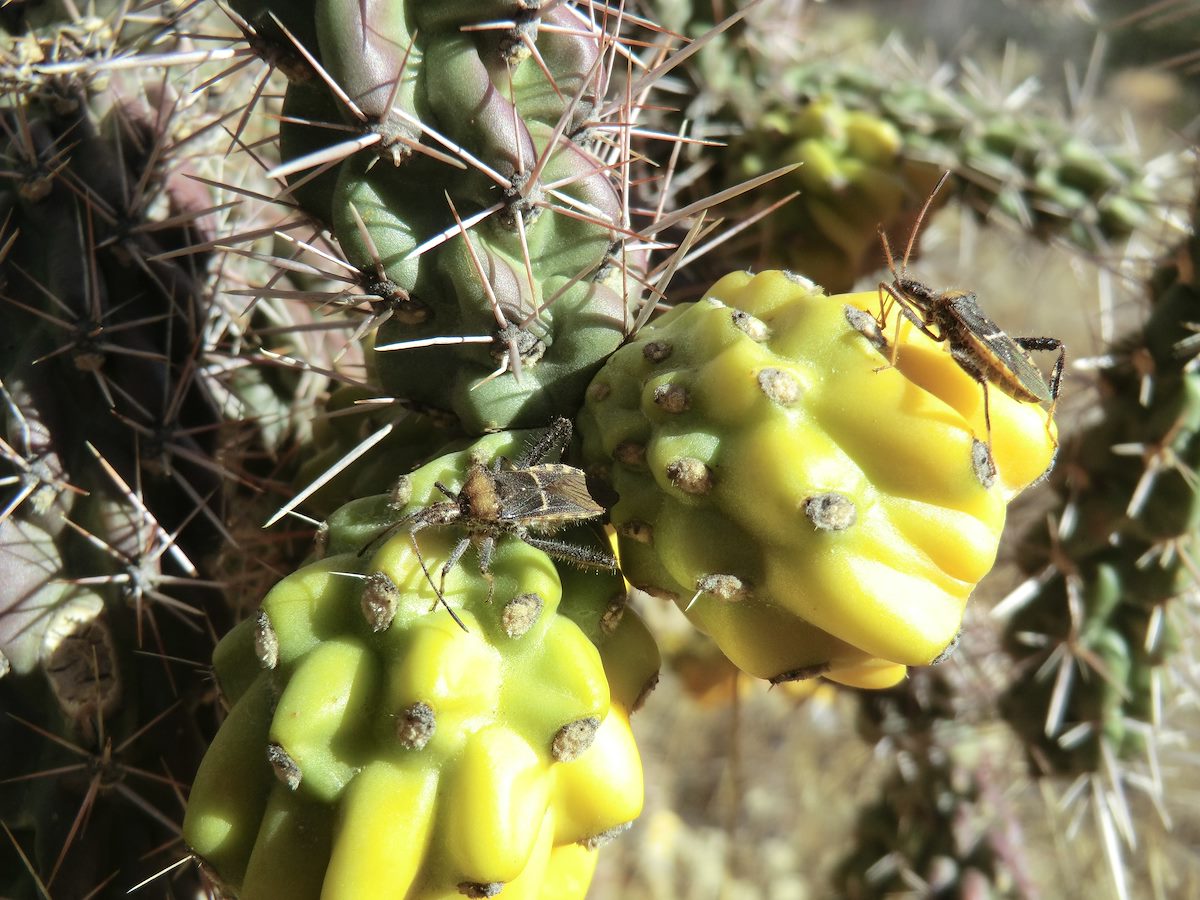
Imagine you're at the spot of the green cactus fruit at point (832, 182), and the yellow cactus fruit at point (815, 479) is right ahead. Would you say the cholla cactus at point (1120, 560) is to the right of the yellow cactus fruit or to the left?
left

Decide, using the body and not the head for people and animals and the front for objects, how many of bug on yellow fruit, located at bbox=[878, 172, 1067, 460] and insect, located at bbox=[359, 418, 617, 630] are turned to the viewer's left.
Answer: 2

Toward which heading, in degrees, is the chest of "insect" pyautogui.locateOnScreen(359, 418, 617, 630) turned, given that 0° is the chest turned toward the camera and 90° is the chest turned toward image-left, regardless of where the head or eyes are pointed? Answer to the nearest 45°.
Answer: approximately 90°

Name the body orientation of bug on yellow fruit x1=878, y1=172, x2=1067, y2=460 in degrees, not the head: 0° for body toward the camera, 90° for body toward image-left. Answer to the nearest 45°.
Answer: approximately 90°

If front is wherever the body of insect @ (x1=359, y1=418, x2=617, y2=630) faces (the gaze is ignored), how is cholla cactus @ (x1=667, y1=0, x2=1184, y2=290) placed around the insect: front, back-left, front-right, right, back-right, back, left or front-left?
back-right
